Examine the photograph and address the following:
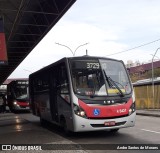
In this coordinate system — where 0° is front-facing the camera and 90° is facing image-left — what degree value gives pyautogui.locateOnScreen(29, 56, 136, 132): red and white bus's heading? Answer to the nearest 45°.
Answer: approximately 315°

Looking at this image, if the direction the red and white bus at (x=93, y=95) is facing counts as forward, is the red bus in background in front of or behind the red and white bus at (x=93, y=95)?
behind
